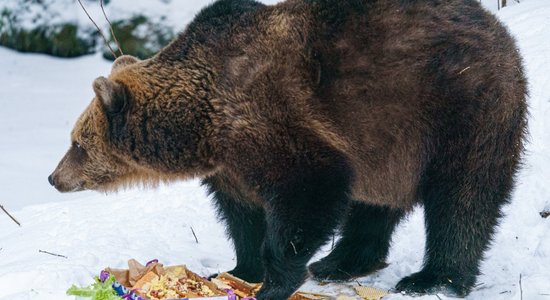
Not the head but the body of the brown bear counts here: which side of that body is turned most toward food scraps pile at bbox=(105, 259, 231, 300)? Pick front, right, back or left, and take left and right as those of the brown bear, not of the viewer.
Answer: front

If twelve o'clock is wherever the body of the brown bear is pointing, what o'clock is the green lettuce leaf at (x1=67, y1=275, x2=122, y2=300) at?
The green lettuce leaf is roughly at 11 o'clock from the brown bear.

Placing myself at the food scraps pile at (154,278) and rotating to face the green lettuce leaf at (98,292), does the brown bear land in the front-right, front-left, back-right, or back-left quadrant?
back-left

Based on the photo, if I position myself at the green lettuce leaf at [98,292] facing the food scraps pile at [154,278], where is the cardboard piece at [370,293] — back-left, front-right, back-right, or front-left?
front-right

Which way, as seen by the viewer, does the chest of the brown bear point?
to the viewer's left
